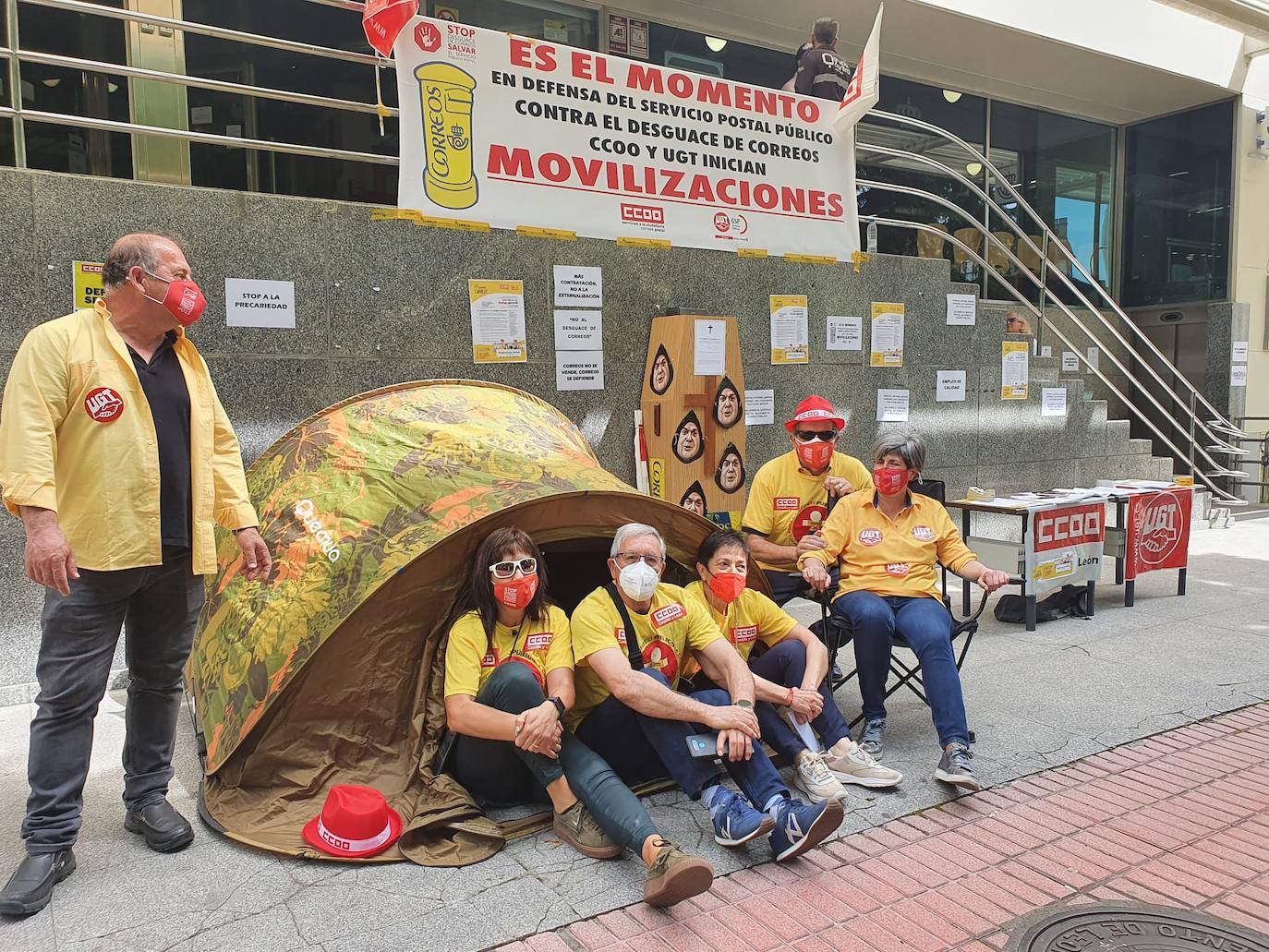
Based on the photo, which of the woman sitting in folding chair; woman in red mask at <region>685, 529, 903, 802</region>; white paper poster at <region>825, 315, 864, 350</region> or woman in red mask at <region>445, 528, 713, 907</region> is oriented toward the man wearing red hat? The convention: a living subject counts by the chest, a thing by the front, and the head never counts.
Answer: the white paper poster

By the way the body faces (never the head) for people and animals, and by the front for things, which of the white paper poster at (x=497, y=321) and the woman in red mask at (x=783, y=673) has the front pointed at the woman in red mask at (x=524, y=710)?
the white paper poster

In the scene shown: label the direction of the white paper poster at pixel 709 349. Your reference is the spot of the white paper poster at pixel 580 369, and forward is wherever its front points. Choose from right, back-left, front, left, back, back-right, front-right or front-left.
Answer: left

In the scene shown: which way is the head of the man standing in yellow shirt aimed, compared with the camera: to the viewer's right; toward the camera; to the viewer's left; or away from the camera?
to the viewer's right

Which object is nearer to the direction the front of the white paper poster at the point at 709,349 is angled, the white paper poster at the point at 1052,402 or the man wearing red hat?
the man wearing red hat

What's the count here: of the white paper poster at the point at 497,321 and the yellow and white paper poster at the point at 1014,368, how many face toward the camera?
2

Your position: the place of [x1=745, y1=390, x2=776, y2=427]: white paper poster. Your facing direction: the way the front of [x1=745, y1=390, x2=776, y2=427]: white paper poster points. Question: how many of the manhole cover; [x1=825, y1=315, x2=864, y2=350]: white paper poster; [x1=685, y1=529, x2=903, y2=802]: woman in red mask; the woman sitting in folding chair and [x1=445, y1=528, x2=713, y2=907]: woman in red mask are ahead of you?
4
